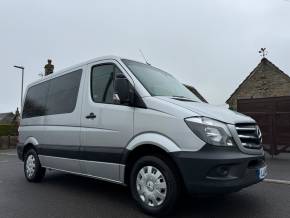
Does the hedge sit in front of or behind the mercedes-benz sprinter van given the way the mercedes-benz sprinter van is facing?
behind

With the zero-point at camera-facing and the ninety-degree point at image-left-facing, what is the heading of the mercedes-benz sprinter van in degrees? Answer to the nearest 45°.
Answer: approximately 315°

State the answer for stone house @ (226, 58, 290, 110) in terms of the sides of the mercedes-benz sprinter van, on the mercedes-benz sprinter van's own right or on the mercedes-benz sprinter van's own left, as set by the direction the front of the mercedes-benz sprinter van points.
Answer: on the mercedes-benz sprinter van's own left
